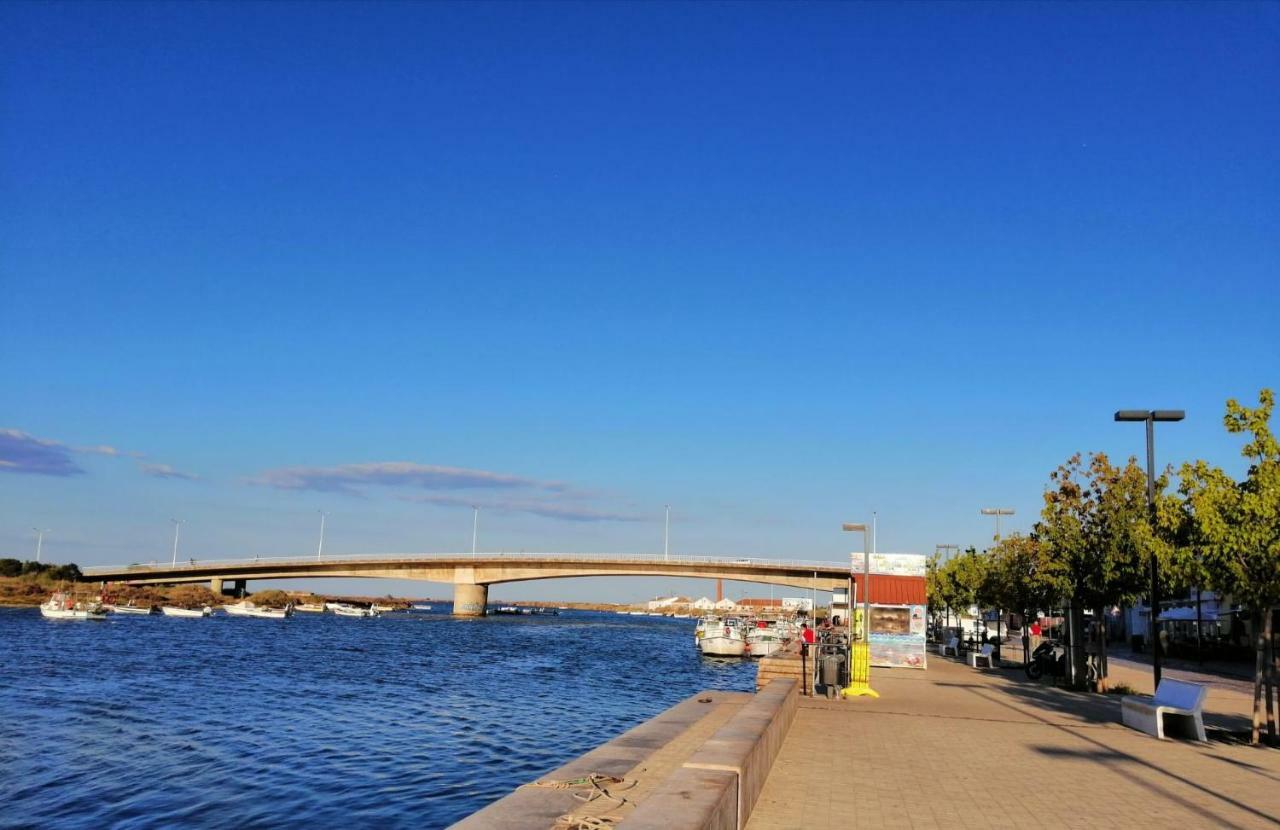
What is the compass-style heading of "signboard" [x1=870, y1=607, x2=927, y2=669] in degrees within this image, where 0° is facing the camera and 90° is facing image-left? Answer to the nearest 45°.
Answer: approximately 0°

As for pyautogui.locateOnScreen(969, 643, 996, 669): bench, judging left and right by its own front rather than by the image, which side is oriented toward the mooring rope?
left

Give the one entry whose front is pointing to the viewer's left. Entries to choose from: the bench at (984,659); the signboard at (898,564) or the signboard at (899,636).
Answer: the bench

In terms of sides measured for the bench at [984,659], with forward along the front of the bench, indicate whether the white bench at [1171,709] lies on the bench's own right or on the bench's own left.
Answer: on the bench's own left

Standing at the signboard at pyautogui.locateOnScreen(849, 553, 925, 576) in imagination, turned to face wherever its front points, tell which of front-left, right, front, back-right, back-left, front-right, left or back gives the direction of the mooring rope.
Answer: front

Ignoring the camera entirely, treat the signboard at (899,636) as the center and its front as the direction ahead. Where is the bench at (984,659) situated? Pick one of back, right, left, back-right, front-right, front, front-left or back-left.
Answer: back-left

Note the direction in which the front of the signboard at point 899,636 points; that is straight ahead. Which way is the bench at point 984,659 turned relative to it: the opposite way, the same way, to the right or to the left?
to the right

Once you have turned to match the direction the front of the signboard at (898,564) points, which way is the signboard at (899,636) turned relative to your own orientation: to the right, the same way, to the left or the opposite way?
the same way

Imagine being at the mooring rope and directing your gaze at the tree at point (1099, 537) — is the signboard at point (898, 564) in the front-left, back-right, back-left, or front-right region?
front-left

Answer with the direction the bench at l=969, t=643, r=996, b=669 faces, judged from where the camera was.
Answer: facing to the left of the viewer

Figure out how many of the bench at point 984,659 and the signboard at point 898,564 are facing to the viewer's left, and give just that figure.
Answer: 1

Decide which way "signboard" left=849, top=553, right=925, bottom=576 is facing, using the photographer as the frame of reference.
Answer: facing the viewer

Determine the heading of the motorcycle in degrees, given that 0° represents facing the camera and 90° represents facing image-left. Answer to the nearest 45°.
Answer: approximately 45°

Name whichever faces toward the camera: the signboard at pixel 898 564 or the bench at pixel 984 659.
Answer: the signboard

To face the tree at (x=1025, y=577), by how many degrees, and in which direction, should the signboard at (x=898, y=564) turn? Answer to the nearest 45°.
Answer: approximately 45° to its left
